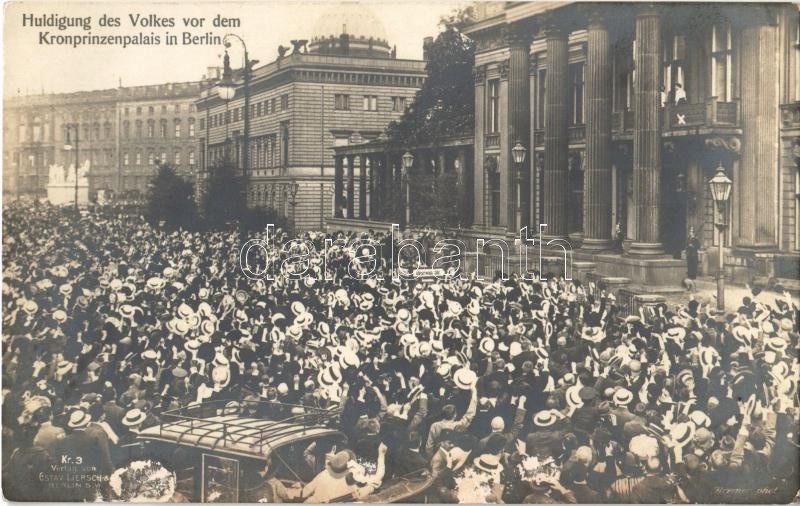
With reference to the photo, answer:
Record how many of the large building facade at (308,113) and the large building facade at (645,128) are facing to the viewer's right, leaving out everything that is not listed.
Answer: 0

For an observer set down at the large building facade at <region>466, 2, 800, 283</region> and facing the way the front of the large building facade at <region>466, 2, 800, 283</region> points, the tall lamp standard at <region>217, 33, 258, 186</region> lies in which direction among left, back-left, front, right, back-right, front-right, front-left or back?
front-right

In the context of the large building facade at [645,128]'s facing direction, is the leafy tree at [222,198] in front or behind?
in front

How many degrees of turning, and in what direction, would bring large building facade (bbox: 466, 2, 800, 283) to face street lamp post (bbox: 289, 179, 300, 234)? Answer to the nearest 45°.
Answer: approximately 45° to its right

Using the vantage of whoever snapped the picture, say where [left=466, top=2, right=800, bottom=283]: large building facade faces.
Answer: facing the viewer and to the left of the viewer

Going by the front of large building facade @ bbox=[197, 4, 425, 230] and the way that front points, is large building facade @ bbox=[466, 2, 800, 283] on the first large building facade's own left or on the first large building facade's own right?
on the first large building facade's own left

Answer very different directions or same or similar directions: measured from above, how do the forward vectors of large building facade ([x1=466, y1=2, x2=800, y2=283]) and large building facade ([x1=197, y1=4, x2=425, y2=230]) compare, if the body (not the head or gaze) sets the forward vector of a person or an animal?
same or similar directions

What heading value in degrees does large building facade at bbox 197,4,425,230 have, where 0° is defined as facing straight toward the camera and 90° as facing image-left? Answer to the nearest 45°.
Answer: approximately 45°
